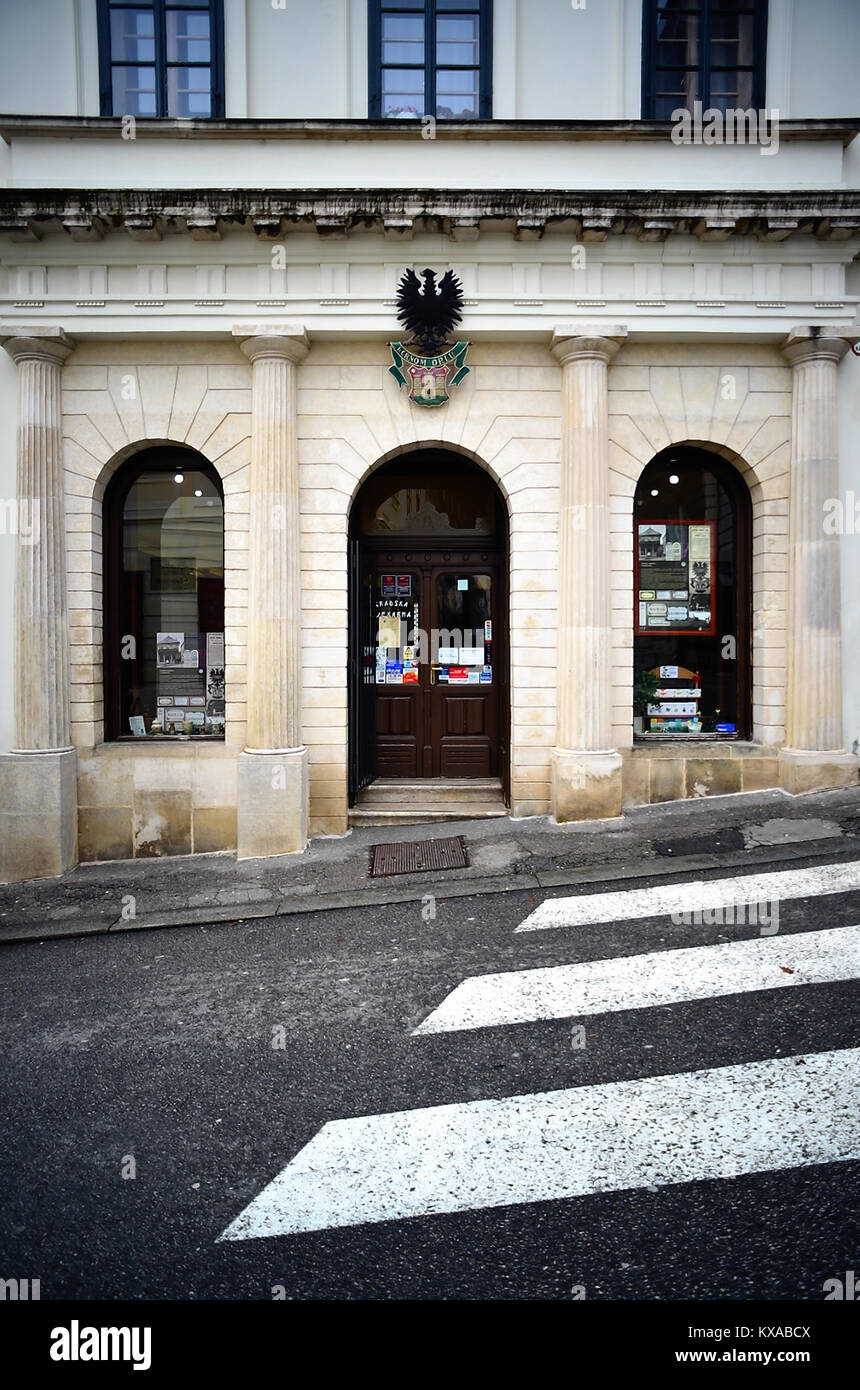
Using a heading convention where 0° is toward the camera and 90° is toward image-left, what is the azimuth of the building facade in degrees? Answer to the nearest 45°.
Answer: approximately 0°
